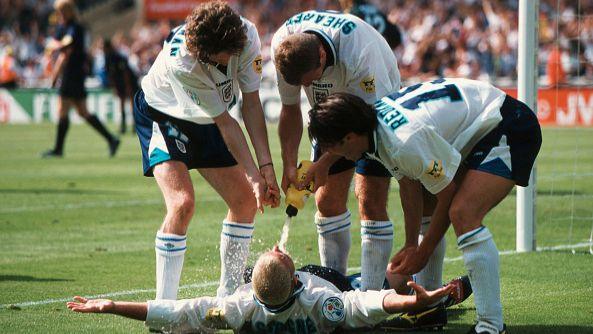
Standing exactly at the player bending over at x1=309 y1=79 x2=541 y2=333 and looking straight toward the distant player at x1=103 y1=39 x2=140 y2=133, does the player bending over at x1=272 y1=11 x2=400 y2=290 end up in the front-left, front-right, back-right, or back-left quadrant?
front-left

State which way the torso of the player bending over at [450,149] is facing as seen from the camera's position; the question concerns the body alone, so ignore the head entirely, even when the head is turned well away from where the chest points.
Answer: to the viewer's left

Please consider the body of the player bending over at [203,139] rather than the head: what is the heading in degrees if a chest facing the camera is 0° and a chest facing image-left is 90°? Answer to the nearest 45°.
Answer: approximately 315°

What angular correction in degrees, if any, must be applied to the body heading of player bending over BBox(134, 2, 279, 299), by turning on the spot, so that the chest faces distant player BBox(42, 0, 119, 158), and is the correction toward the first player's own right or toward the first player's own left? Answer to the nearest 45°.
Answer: approximately 135° to the first player's own left

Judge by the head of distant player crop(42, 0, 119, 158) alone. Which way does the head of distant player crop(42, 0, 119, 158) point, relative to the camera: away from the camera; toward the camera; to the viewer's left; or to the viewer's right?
to the viewer's left

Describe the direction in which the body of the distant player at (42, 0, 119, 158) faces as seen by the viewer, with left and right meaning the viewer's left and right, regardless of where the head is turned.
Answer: facing to the left of the viewer

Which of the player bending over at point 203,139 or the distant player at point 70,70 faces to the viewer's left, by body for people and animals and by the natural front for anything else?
the distant player
